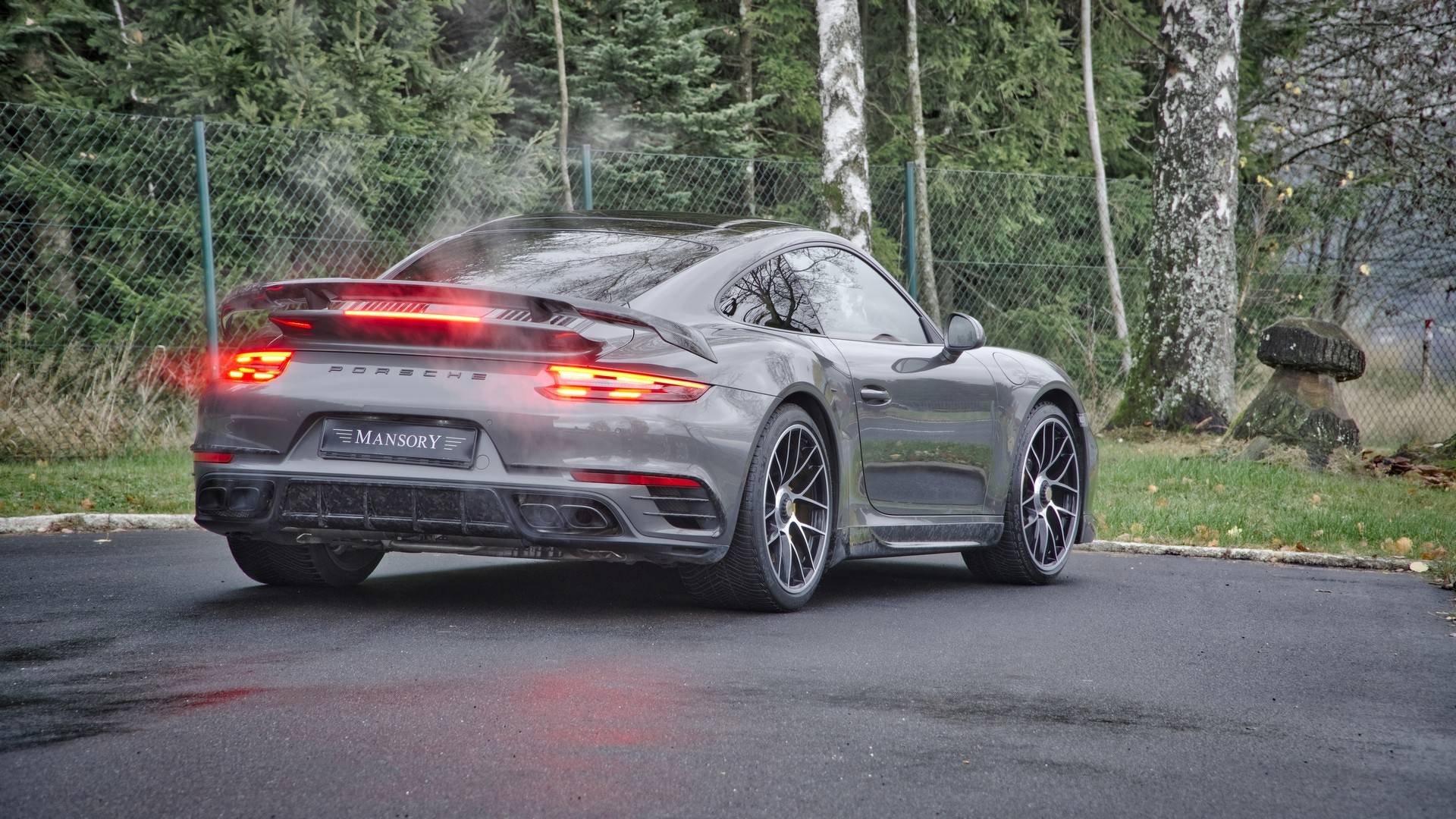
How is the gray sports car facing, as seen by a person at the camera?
facing away from the viewer and to the right of the viewer

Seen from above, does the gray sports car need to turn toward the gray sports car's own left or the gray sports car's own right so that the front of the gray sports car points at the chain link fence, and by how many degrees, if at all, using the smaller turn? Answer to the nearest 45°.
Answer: approximately 45° to the gray sports car's own left

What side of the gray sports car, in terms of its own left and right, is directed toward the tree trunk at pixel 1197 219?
front

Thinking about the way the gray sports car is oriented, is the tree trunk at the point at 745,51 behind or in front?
in front

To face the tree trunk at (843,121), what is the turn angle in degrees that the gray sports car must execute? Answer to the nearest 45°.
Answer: approximately 45° to its left

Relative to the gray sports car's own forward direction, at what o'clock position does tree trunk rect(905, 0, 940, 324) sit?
The tree trunk is roughly at 11 o'clock from the gray sports car.

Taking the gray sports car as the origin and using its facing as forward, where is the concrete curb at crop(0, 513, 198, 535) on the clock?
The concrete curb is roughly at 9 o'clock from the gray sports car.

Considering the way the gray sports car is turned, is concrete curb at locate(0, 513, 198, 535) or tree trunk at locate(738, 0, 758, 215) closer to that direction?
the tree trunk

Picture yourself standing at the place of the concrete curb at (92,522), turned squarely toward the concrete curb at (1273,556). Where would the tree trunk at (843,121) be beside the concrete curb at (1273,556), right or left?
left

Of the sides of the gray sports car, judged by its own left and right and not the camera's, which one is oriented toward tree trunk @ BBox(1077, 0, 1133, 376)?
front
